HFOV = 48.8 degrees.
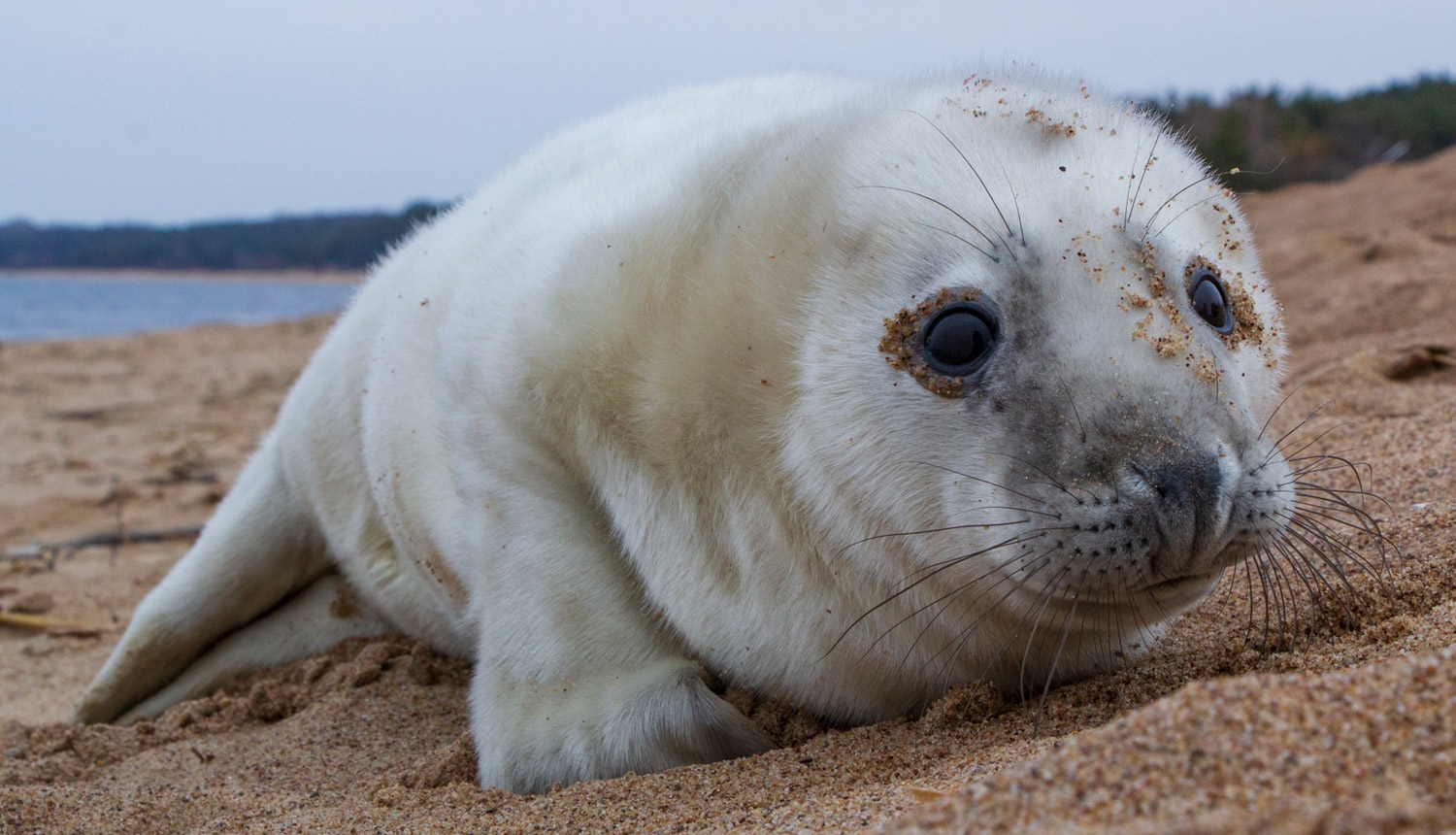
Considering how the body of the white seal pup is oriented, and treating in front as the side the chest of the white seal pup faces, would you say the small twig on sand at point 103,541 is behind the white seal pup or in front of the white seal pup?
behind

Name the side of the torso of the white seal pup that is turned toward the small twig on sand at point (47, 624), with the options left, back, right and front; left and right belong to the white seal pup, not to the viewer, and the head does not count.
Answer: back

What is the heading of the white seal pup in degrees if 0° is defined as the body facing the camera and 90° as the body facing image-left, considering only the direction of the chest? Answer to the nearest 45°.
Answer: approximately 315°
